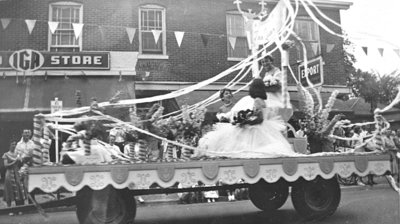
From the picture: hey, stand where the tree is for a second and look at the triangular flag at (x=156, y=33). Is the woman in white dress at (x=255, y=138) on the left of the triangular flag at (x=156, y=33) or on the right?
left

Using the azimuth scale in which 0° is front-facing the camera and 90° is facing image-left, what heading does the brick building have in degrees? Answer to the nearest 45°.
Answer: approximately 0°

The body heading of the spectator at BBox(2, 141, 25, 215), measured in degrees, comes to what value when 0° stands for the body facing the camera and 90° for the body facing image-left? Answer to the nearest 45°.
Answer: approximately 0°

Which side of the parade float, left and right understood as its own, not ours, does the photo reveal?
left

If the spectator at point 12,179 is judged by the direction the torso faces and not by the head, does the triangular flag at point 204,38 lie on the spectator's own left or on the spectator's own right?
on the spectator's own left
